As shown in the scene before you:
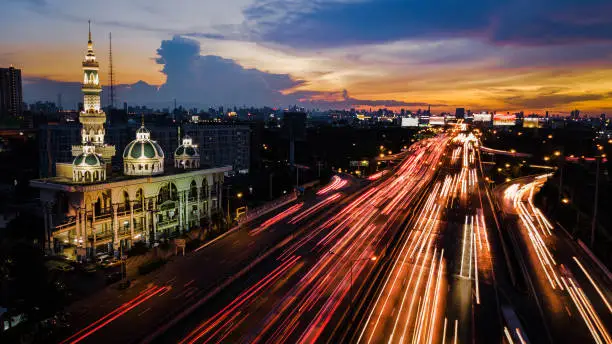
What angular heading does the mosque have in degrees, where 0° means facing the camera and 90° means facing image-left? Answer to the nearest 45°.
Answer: approximately 315°
